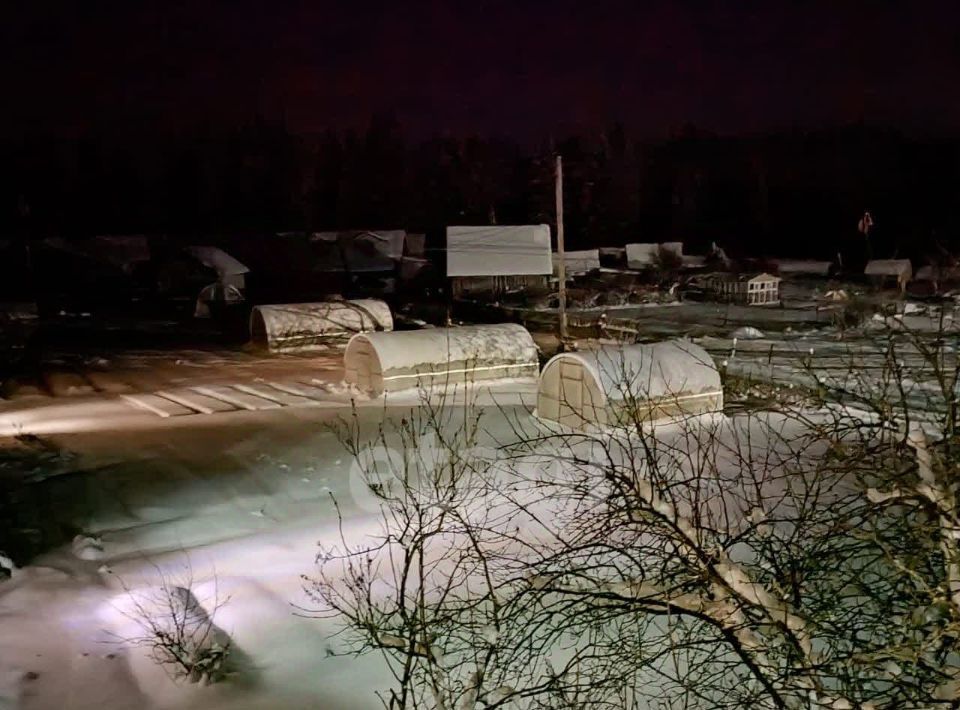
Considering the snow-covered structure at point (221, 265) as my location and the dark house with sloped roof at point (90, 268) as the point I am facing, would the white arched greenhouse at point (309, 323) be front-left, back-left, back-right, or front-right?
back-left

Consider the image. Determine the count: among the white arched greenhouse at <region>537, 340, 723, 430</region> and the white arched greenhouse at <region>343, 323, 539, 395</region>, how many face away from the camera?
0

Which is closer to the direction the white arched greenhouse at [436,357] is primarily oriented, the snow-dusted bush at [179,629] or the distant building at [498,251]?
the snow-dusted bush

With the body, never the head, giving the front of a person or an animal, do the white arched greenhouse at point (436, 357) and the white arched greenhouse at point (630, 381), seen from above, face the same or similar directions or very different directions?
same or similar directions

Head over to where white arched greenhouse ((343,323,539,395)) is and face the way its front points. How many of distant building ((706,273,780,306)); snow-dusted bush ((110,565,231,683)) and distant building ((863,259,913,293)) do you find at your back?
2

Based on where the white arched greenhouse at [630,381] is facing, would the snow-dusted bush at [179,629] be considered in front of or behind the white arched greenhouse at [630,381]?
in front

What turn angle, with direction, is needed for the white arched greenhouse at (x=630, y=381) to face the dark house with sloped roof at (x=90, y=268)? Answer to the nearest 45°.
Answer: approximately 90° to its right

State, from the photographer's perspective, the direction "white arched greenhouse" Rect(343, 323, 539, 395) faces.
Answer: facing the viewer and to the left of the viewer

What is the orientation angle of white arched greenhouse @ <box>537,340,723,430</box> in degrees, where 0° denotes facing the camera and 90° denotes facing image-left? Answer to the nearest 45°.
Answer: approximately 45°
